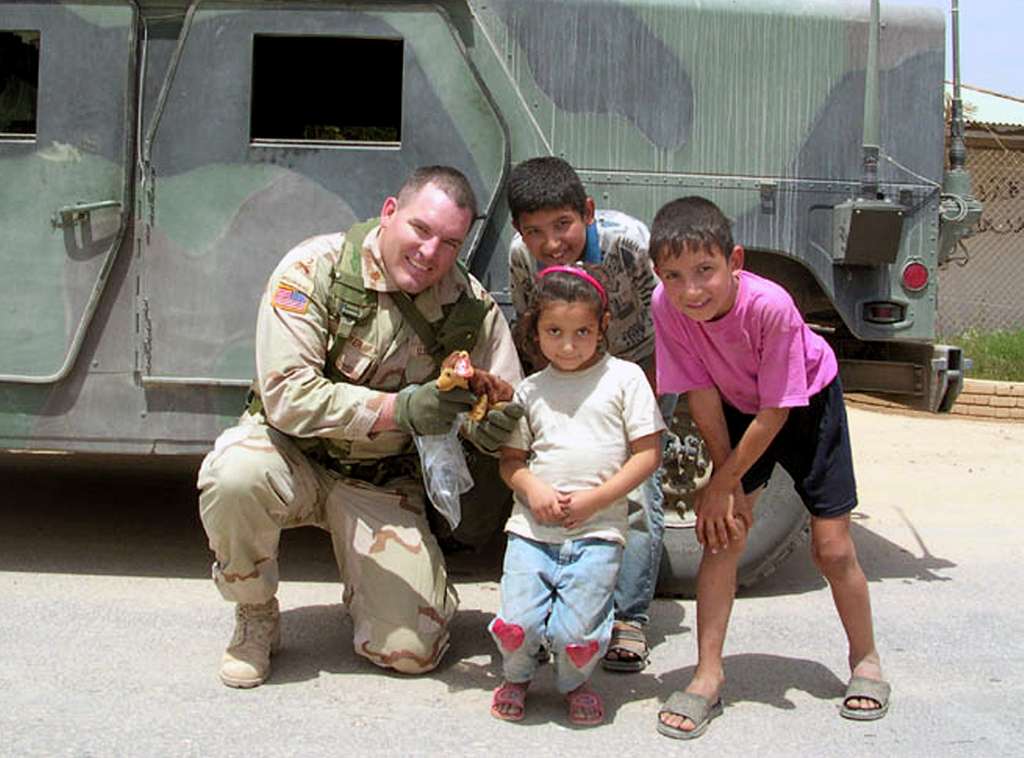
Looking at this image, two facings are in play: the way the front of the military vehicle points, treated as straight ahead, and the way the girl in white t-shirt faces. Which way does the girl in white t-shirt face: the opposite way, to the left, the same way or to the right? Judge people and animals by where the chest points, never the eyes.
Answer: to the left

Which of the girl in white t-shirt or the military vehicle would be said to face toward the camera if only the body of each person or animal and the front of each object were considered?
the girl in white t-shirt

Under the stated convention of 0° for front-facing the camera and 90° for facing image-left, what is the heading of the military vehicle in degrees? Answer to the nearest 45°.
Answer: approximately 90°

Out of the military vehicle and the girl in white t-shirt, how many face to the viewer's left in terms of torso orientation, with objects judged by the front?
1

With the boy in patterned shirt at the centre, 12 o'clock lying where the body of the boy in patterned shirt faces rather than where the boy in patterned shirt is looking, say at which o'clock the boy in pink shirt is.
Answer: The boy in pink shirt is roughly at 11 o'clock from the boy in patterned shirt.

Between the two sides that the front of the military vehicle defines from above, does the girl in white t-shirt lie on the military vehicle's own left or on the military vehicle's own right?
on the military vehicle's own left

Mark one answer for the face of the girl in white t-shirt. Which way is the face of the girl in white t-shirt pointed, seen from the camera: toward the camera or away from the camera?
toward the camera

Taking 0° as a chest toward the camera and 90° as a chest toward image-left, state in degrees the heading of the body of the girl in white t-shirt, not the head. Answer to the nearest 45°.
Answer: approximately 0°

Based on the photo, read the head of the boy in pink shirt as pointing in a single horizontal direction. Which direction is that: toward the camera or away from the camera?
toward the camera

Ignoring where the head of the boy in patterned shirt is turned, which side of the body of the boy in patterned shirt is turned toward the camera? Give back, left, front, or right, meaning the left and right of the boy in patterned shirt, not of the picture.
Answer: front

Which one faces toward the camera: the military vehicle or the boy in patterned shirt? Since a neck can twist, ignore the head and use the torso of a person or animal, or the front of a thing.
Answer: the boy in patterned shirt

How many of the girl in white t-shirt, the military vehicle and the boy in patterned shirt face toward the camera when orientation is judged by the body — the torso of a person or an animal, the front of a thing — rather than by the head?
2

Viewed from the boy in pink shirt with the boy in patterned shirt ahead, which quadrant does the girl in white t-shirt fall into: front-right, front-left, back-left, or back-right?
front-left

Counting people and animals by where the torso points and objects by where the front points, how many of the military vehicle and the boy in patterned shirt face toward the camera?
1
